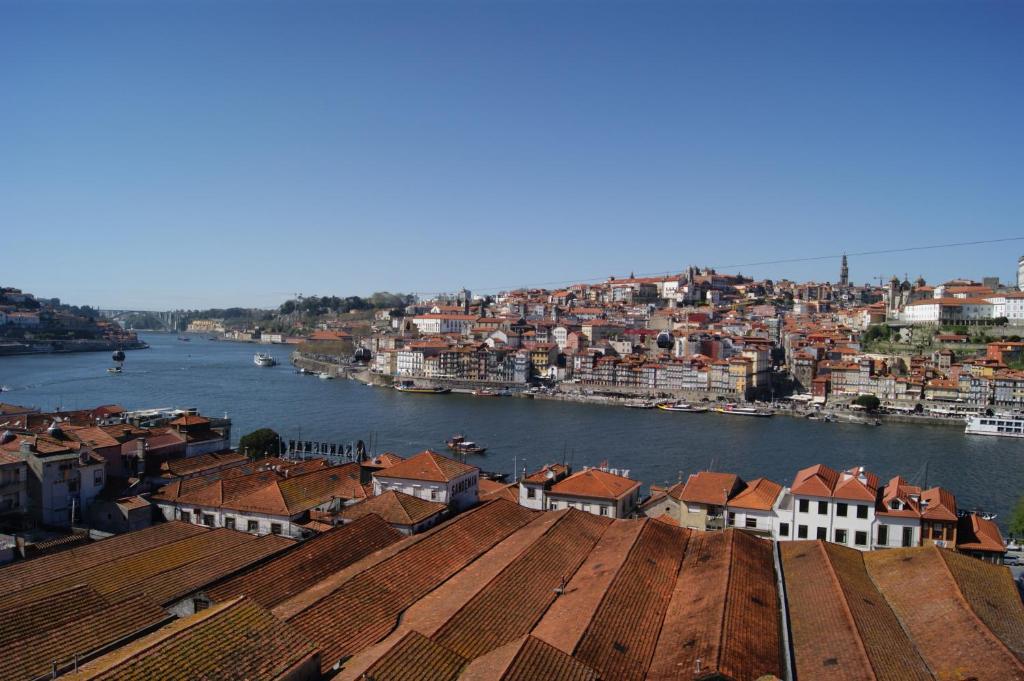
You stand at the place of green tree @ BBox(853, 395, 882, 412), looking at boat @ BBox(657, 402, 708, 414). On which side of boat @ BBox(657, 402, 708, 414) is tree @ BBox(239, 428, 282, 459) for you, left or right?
left
